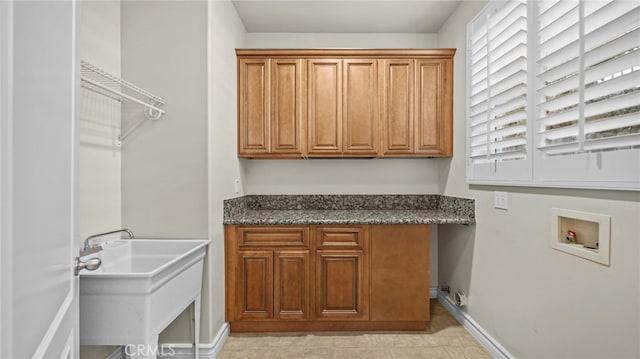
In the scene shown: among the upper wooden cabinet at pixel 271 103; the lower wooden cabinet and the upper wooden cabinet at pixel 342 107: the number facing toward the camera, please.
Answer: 3

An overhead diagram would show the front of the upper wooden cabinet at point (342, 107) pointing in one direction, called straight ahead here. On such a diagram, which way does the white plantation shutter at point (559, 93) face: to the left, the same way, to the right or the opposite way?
to the right

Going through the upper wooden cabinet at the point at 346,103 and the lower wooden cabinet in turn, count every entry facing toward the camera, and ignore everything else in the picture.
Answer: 2

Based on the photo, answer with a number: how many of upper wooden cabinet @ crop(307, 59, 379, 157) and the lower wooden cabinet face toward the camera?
2

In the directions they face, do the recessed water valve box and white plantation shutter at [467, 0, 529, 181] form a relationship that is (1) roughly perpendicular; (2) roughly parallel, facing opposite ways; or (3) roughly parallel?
roughly parallel

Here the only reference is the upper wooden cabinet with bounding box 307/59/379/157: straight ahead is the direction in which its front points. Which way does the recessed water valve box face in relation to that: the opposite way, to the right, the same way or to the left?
to the right

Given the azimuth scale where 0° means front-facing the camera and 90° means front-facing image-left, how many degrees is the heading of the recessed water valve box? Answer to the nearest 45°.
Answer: approximately 45°

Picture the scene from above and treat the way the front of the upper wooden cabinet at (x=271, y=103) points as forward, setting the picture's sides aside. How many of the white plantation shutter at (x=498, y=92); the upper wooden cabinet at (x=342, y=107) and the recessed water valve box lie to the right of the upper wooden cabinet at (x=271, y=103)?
0

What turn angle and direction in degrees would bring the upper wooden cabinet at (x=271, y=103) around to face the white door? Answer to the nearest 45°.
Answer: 0° — it already faces it

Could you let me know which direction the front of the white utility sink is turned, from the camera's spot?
facing the viewer and to the right of the viewer

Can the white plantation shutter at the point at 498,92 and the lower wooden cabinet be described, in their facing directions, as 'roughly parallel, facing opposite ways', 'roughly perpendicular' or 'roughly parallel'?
roughly perpendicular

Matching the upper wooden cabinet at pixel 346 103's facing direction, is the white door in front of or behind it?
in front

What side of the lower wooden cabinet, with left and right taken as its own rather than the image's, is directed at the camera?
front

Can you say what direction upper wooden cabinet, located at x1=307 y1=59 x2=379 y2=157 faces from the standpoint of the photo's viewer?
facing the viewer

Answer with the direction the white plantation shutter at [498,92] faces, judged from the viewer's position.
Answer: facing the viewer and to the left of the viewer

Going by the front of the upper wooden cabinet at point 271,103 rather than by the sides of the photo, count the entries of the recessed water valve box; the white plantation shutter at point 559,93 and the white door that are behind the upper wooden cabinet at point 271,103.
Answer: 0
